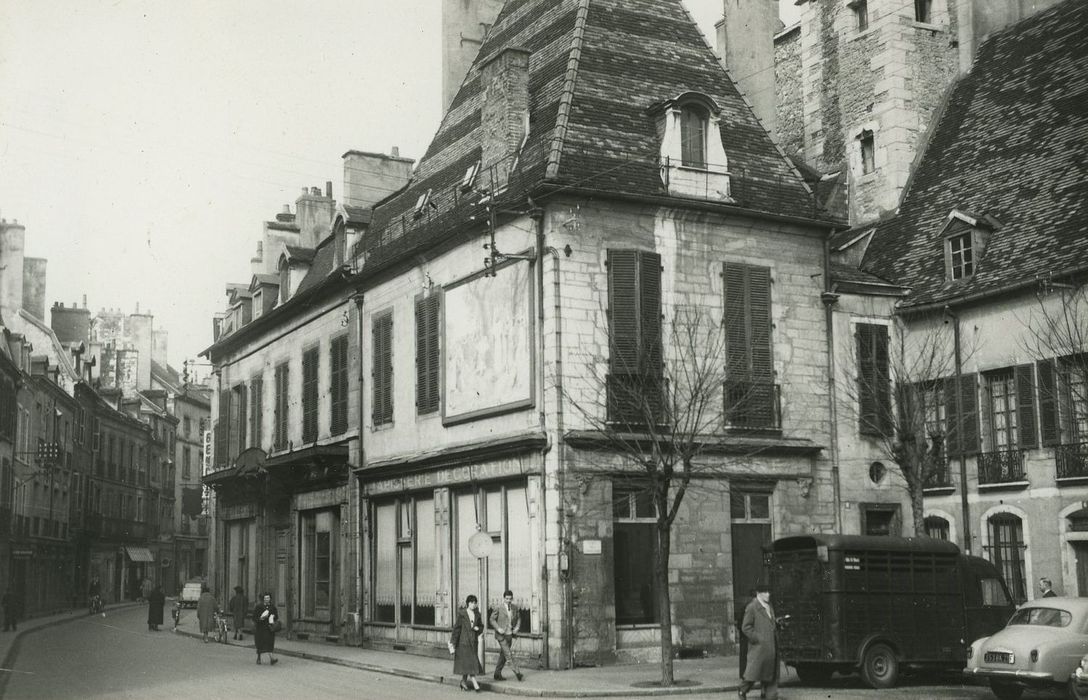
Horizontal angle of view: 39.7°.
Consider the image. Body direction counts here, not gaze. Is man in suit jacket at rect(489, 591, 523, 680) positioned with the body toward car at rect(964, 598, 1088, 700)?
no

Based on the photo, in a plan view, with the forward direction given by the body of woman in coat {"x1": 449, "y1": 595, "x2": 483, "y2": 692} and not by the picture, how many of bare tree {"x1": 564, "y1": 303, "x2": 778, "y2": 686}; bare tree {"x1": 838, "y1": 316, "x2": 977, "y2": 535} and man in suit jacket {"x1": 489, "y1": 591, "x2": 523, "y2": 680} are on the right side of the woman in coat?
0

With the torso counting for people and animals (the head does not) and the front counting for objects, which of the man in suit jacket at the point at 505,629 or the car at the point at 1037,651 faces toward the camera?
the man in suit jacket

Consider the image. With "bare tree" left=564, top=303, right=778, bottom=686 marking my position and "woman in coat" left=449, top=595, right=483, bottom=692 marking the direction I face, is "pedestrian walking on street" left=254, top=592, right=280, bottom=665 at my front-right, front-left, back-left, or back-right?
front-right

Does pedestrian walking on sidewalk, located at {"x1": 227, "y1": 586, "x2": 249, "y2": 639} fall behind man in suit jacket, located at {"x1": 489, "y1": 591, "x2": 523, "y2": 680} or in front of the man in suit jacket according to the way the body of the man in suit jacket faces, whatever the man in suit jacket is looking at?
behind

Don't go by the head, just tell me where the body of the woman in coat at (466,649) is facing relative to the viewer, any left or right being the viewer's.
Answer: facing the viewer and to the right of the viewer

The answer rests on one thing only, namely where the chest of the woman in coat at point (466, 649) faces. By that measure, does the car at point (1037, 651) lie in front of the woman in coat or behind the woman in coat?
in front

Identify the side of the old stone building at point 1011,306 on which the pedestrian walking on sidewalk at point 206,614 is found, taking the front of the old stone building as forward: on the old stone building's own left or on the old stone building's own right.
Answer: on the old stone building's own right

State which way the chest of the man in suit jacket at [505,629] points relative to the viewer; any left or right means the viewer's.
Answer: facing the viewer

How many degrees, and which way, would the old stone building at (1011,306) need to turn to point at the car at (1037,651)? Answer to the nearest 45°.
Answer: approximately 45° to its left

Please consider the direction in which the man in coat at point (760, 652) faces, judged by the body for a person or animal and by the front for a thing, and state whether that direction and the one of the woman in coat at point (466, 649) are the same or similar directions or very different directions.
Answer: same or similar directions
